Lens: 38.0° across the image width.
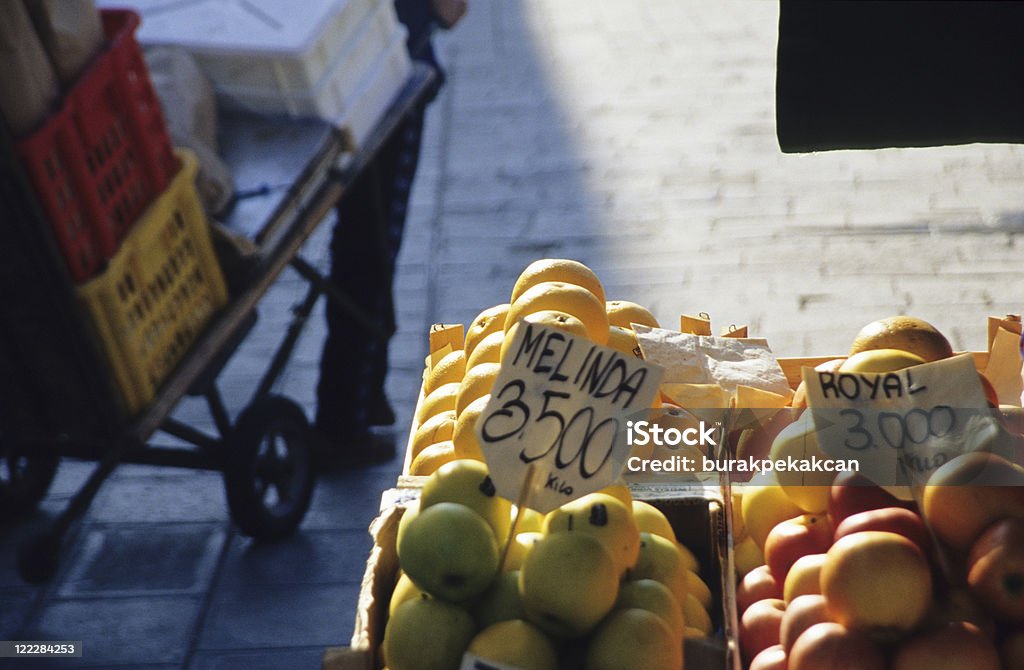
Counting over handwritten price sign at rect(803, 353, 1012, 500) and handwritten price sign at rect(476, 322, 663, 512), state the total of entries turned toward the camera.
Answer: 2

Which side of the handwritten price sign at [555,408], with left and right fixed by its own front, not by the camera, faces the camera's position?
front

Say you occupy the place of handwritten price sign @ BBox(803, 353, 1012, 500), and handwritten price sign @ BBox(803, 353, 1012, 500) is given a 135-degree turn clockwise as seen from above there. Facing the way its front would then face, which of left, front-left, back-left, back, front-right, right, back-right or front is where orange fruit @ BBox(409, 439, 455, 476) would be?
front-left

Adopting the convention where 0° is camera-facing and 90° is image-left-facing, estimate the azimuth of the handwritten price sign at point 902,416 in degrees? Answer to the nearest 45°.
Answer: approximately 0°
